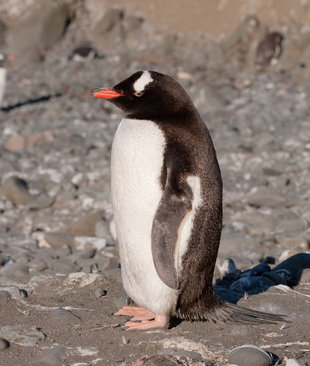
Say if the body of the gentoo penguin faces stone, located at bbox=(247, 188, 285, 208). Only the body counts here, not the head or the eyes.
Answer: no

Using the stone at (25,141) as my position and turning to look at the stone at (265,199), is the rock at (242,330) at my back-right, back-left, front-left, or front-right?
front-right

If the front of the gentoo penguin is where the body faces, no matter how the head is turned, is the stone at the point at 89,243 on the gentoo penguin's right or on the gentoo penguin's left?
on the gentoo penguin's right

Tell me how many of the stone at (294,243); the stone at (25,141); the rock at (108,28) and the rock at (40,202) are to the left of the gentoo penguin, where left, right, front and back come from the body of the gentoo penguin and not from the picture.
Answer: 0

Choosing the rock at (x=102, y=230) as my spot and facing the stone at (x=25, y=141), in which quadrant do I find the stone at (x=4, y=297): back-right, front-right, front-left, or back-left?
back-left

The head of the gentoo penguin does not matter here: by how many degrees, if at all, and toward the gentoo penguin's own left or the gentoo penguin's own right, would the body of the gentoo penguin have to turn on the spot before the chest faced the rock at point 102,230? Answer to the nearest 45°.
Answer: approximately 90° to the gentoo penguin's own right

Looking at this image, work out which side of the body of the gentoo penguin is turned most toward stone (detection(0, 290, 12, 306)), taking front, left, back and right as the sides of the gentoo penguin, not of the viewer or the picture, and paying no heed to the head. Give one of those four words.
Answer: front

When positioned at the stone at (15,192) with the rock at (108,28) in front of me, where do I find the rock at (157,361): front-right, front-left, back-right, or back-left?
back-right

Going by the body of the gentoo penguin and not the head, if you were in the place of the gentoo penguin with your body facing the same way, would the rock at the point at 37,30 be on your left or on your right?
on your right

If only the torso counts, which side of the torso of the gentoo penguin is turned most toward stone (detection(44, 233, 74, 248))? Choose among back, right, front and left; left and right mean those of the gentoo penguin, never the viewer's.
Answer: right

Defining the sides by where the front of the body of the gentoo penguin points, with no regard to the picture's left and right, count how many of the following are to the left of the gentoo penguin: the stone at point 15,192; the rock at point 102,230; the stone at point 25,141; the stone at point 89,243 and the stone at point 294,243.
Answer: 0

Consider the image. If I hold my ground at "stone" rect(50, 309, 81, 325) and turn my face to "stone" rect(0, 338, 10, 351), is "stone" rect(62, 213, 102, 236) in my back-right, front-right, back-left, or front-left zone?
back-right

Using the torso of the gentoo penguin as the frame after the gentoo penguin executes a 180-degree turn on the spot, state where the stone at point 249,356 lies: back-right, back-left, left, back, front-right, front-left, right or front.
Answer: front-right

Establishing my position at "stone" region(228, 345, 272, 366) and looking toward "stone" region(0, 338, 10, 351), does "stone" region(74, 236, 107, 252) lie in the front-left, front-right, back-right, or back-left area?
front-right

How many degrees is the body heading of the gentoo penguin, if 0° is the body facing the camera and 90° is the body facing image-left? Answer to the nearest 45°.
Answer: approximately 90°
